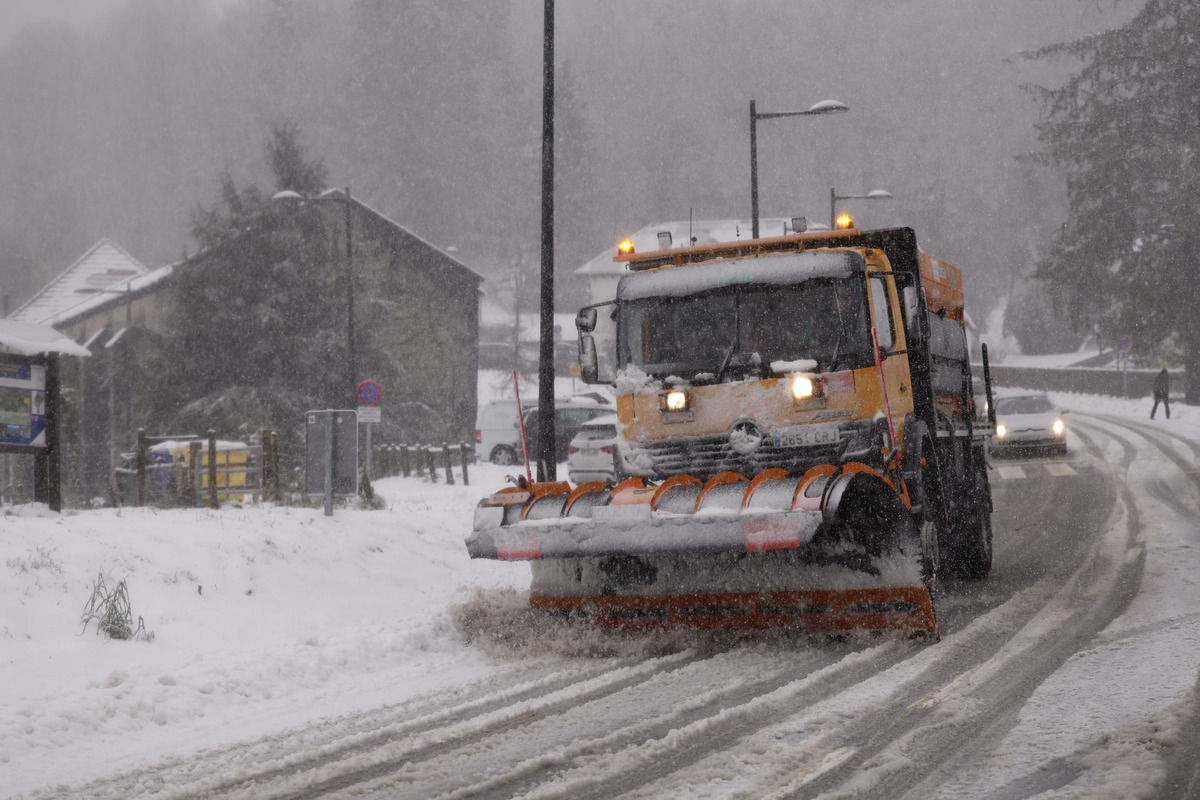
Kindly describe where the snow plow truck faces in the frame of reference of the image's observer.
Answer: facing the viewer and to the left of the viewer

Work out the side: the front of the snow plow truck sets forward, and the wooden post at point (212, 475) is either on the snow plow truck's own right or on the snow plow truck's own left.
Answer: on the snow plow truck's own right

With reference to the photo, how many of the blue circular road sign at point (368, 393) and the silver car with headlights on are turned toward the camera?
2

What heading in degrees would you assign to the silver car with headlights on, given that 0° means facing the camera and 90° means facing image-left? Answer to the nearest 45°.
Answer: approximately 0°

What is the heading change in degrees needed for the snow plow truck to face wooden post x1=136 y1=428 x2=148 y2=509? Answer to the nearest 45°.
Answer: approximately 90° to its right

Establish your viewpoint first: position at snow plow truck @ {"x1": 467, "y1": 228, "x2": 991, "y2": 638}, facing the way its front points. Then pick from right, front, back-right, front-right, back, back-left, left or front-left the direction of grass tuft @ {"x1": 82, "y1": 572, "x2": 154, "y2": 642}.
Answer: front-right

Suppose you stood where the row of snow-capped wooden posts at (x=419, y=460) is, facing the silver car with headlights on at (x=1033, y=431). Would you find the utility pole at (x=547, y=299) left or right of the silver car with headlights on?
right

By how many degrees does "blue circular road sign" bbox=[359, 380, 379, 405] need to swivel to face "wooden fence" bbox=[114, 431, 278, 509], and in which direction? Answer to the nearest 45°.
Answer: approximately 45° to its right

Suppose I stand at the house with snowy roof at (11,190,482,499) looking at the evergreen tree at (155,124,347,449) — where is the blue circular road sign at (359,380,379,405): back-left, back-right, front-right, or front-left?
front-left

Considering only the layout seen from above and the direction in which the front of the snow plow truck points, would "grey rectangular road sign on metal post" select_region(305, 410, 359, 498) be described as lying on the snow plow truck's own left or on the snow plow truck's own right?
on the snow plow truck's own right

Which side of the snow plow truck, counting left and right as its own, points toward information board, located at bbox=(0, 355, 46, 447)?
right

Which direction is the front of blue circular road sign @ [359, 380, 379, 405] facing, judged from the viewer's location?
facing the viewer

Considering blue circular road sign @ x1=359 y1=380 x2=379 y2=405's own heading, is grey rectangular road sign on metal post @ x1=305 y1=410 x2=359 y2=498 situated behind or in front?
in front

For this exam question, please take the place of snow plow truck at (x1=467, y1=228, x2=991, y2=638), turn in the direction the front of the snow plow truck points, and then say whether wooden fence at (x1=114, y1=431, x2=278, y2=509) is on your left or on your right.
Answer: on your right
